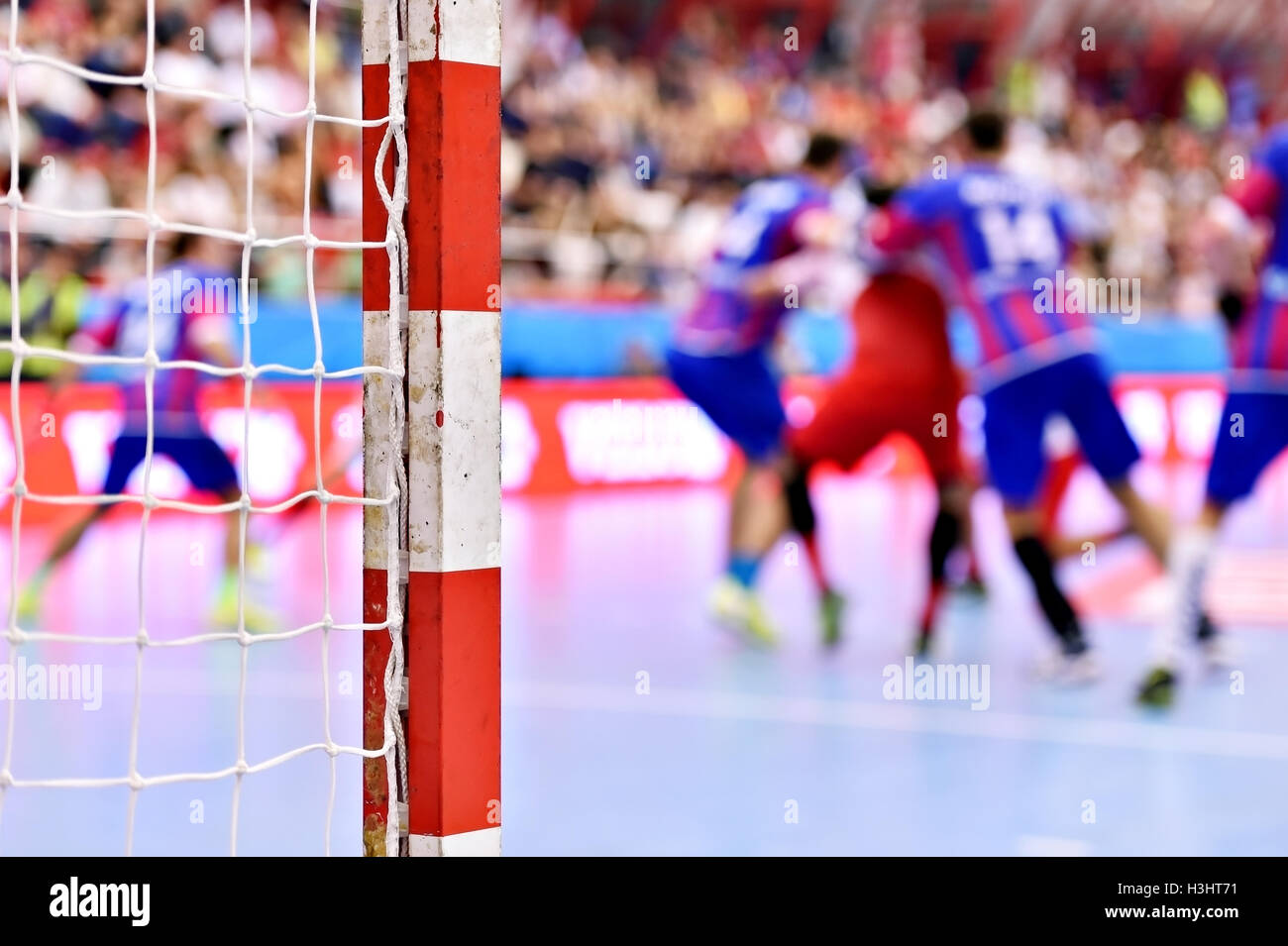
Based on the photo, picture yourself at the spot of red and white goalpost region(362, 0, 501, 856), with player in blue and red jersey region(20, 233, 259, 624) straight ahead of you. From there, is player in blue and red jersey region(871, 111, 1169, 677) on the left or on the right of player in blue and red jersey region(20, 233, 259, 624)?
right

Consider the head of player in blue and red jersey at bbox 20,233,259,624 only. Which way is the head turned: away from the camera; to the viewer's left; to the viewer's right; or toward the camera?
away from the camera

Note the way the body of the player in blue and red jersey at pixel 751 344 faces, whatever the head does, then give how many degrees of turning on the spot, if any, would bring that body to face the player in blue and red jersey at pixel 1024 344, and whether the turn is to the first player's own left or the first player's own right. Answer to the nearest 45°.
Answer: approximately 90° to the first player's own right

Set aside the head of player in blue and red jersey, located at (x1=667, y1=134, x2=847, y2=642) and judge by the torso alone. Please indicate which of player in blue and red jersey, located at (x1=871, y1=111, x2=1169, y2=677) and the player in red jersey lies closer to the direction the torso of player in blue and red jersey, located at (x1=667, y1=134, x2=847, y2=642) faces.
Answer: the player in red jersey

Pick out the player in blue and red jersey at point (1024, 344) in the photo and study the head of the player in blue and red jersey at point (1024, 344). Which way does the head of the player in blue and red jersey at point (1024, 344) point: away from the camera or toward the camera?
away from the camera

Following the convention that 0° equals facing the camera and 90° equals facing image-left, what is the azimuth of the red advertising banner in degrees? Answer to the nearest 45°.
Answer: approximately 0°

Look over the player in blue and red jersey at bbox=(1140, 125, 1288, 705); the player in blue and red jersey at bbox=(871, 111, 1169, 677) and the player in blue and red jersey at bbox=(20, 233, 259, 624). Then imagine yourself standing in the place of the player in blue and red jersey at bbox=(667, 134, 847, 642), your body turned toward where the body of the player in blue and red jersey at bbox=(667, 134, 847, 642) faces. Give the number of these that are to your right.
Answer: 2

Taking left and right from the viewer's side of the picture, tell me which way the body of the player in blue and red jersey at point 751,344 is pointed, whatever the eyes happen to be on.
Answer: facing away from the viewer and to the right of the viewer
